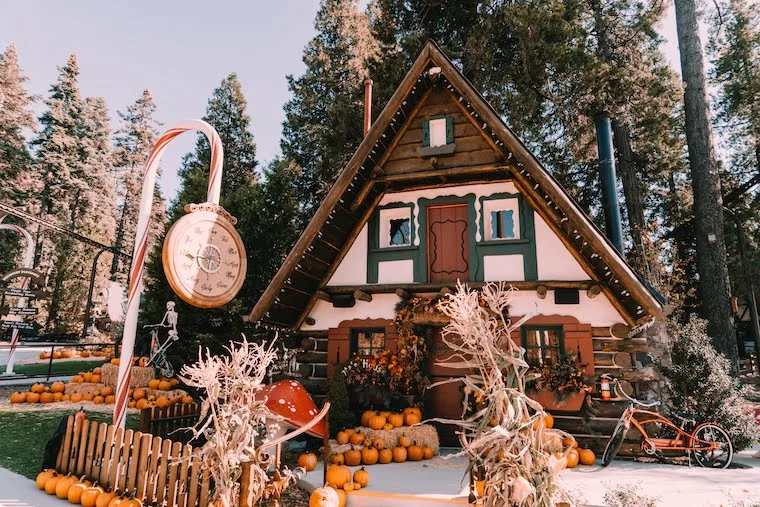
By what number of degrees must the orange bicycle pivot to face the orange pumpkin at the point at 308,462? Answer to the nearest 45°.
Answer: approximately 45° to its left

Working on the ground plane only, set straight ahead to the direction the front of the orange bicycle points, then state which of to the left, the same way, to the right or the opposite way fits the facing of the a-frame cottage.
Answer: to the left

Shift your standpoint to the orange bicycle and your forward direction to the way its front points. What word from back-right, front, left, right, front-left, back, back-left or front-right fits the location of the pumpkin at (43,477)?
front-left

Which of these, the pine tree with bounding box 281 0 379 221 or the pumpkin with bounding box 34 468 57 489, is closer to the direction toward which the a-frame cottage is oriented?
the pumpkin

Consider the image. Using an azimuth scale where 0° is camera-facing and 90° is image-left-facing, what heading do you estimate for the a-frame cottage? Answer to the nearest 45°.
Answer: approximately 0°

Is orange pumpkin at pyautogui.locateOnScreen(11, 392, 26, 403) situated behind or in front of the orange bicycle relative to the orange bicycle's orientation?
in front

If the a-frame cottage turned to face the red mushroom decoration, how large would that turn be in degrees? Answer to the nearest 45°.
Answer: approximately 45° to its right
